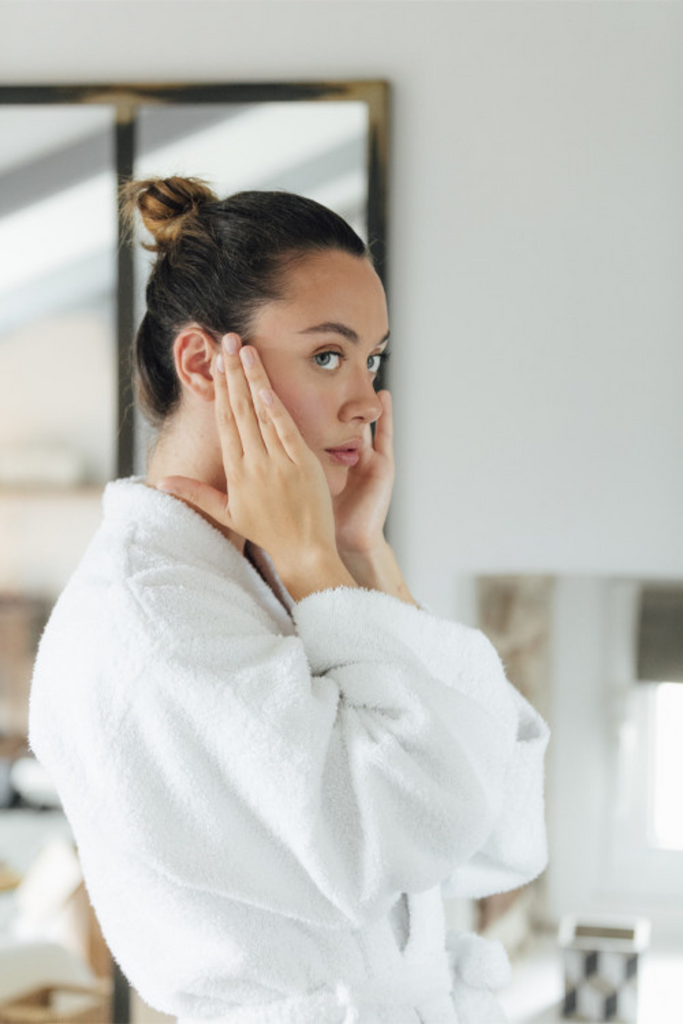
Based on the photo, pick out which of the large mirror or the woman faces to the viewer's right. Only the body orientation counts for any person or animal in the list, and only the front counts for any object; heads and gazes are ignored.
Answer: the woman

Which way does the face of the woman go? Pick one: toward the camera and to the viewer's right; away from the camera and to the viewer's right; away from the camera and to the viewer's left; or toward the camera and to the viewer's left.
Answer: toward the camera and to the viewer's right

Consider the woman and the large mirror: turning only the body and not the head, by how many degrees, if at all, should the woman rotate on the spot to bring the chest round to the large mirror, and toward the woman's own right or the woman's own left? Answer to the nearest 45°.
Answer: approximately 90° to the woman's own left

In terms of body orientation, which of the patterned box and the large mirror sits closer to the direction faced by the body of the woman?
the patterned box

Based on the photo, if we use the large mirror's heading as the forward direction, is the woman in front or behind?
in front

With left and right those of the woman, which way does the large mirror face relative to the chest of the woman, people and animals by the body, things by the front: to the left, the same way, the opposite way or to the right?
to the right

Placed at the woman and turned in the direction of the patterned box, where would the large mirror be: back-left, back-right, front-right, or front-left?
front-left

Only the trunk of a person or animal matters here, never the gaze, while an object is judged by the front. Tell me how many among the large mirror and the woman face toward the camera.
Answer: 1

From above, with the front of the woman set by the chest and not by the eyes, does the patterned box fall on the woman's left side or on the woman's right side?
on the woman's left side

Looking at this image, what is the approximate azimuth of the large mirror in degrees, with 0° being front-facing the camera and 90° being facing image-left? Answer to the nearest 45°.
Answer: approximately 0°

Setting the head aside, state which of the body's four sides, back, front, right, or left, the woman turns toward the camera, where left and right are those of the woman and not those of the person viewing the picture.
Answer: right
